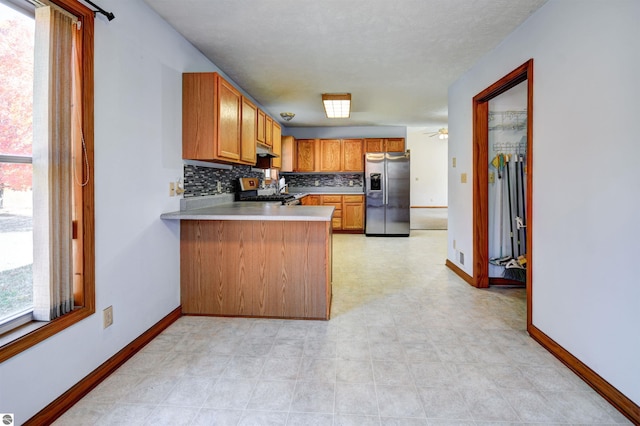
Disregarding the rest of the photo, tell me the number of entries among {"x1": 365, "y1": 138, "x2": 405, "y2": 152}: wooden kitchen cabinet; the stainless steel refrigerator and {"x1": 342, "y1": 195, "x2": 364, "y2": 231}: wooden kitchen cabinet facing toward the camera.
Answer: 3

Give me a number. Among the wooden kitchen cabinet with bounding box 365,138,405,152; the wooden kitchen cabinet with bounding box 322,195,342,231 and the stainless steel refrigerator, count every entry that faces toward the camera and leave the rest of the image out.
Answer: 3

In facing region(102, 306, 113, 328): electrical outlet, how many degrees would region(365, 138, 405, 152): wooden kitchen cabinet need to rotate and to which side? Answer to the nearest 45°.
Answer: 0° — it already faces it

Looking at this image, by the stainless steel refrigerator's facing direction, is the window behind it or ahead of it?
ahead

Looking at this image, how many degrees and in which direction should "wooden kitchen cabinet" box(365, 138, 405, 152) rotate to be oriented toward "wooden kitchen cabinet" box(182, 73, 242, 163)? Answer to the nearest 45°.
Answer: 0° — it already faces it

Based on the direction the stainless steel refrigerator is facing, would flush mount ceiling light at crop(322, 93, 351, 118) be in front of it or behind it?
in front

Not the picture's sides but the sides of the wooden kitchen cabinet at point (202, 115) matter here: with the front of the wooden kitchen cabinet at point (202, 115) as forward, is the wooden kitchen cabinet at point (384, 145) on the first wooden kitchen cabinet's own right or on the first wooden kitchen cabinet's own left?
on the first wooden kitchen cabinet's own left

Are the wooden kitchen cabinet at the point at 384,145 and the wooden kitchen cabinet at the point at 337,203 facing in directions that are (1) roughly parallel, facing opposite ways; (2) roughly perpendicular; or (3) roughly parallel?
roughly parallel

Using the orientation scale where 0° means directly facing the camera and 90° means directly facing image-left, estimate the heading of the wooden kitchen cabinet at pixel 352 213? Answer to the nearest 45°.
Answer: approximately 0°

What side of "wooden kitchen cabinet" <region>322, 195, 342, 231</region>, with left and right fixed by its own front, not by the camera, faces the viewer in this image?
front
